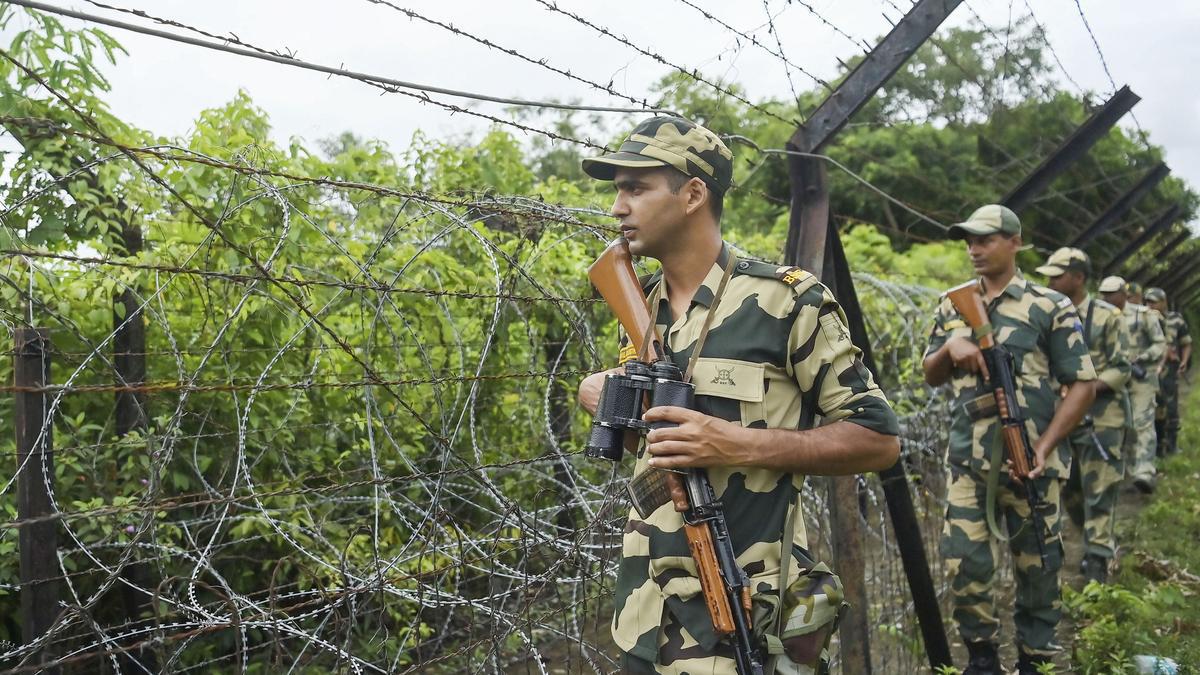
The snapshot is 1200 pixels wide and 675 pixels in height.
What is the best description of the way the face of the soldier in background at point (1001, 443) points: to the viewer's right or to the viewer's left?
to the viewer's left

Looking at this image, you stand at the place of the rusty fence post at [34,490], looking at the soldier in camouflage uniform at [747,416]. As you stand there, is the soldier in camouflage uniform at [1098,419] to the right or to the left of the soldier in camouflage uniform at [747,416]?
left

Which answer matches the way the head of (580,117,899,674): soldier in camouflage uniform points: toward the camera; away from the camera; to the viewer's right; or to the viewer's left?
to the viewer's left

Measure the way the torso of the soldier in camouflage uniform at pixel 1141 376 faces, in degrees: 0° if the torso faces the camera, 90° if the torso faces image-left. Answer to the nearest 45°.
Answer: approximately 45°

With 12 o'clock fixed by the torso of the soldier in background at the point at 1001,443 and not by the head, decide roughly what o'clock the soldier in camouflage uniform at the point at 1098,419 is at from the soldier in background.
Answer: The soldier in camouflage uniform is roughly at 5 o'clock from the soldier in background.

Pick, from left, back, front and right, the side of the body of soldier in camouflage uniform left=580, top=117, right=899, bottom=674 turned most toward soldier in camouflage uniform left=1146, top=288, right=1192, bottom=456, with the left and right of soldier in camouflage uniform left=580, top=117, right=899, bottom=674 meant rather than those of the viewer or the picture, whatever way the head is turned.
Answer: back

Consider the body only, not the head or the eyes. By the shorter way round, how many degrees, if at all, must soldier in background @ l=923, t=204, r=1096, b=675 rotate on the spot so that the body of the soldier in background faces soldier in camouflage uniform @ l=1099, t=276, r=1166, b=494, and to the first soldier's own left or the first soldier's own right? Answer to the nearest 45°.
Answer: approximately 135° to the first soldier's own right

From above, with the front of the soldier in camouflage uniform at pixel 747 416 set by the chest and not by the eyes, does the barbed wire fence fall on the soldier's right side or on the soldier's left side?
on the soldier's right side

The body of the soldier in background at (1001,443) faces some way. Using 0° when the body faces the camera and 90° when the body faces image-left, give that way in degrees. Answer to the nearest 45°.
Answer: approximately 45°

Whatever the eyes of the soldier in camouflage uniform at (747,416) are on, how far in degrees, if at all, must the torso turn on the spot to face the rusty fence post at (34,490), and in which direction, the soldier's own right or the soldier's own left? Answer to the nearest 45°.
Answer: approximately 45° to the soldier's own right
